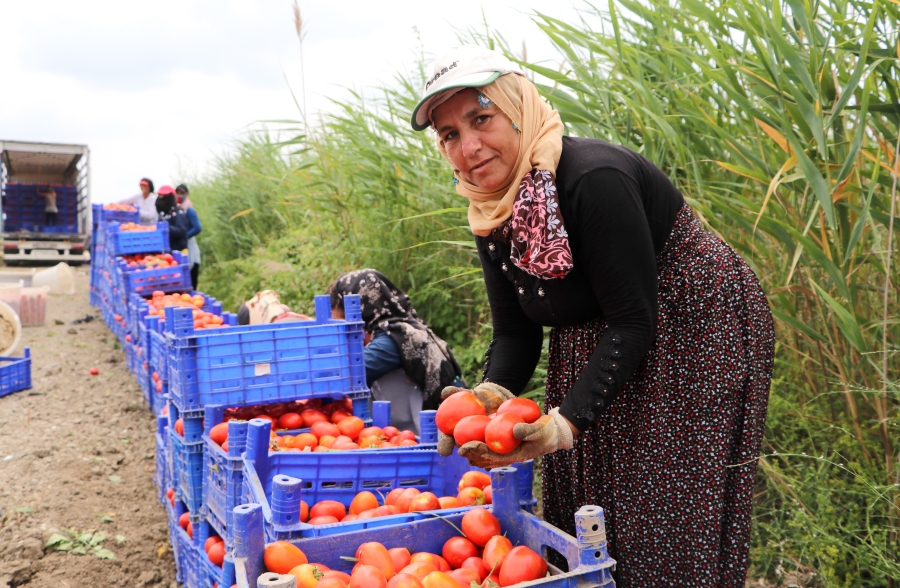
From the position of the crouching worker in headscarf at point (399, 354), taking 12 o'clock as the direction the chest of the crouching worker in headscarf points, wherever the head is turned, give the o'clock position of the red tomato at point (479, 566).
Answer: The red tomato is roughly at 9 o'clock from the crouching worker in headscarf.

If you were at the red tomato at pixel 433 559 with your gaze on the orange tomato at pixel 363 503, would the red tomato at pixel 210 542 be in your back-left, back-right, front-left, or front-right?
front-left

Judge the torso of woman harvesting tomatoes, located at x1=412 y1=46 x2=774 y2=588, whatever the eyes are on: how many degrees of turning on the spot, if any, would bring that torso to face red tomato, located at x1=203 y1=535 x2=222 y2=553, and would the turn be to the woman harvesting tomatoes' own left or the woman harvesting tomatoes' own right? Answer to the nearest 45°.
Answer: approximately 90° to the woman harvesting tomatoes' own right

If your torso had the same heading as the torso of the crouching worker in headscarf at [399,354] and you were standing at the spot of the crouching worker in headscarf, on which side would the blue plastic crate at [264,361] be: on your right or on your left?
on your left

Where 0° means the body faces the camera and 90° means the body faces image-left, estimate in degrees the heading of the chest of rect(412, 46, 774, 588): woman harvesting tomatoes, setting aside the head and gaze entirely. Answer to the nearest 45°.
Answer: approximately 45°

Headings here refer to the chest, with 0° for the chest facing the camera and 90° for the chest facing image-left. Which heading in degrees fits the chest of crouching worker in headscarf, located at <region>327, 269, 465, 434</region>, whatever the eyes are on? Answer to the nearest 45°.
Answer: approximately 90°

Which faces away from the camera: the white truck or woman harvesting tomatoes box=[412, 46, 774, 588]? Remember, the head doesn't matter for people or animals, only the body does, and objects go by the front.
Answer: the white truck

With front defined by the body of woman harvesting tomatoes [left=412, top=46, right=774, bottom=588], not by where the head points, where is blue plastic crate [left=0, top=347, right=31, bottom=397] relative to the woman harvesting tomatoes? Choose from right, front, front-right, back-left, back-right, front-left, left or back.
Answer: right

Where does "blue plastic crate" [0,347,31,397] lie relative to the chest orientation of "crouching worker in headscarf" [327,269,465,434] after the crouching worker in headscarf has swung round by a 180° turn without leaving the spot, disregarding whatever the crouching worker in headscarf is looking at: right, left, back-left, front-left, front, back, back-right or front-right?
back-left

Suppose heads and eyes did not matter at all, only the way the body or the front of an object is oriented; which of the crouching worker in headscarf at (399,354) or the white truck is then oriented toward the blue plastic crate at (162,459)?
the crouching worker in headscarf

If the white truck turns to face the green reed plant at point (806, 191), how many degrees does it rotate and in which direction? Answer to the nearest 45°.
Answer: approximately 180°

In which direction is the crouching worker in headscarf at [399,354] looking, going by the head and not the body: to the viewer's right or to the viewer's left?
to the viewer's left

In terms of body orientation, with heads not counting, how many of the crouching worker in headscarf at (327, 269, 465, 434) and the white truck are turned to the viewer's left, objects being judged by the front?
1

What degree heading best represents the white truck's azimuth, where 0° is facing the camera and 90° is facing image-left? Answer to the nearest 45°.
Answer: approximately 180°

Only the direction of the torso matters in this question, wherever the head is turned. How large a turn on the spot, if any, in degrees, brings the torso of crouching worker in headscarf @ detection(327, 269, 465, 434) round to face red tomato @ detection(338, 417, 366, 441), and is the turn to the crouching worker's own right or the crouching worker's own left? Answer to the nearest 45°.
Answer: approximately 90° to the crouching worker's own left

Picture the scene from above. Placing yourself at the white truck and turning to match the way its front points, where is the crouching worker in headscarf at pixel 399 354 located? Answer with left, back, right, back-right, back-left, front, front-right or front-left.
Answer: back
